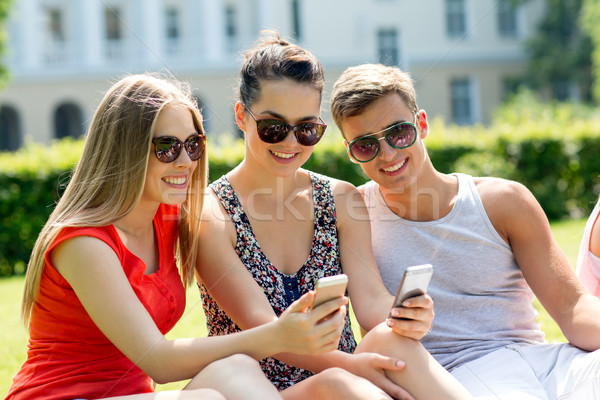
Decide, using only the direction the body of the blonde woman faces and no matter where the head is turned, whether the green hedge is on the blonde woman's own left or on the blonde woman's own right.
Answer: on the blonde woman's own left

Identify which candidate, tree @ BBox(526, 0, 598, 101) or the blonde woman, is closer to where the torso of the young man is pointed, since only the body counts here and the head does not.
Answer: the blonde woman

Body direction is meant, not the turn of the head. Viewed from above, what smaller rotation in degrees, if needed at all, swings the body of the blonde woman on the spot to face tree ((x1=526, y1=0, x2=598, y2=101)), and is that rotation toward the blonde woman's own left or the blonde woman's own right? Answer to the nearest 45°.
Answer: approximately 90° to the blonde woman's own left

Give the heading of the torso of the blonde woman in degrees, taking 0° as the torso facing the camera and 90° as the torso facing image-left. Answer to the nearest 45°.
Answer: approximately 315°

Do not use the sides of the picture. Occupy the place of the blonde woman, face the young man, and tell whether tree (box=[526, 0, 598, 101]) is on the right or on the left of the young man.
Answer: left

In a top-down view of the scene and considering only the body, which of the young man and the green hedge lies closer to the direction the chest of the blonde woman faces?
the young man

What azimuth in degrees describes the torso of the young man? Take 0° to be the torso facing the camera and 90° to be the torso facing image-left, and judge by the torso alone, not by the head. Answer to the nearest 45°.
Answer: approximately 45°

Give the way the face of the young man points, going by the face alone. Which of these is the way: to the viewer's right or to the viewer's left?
to the viewer's left
